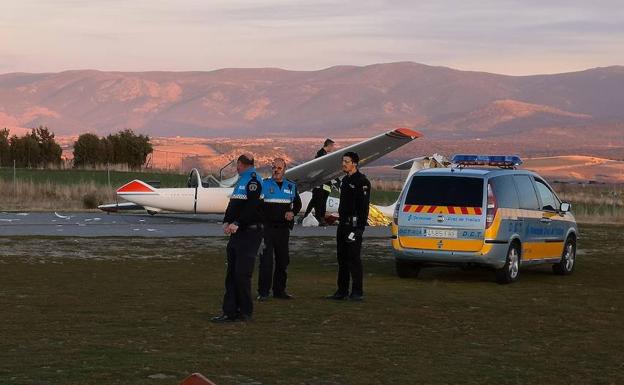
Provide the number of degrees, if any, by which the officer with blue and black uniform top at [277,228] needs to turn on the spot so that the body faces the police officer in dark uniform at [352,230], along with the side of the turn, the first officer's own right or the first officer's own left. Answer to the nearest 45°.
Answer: approximately 90° to the first officer's own left

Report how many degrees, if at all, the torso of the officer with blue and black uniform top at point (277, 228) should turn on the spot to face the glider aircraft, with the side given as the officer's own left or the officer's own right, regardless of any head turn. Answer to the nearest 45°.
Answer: approximately 180°

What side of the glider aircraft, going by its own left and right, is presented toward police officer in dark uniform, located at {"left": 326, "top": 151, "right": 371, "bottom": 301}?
left

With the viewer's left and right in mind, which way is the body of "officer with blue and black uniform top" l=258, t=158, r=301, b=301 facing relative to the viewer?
facing the viewer

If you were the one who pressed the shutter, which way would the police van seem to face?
facing away from the viewer and to the right of the viewer

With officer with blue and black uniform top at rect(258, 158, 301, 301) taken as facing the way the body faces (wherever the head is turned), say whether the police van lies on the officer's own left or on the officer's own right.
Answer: on the officer's own left

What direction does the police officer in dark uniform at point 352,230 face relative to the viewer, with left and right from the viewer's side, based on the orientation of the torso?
facing the viewer and to the left of the viewer

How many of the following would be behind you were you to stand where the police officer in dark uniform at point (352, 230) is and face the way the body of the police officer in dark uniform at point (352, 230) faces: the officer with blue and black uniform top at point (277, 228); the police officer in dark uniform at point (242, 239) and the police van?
1

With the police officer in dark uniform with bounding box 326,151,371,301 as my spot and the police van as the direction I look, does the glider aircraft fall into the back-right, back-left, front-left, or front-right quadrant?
front-left

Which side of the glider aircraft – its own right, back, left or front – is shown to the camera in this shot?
left

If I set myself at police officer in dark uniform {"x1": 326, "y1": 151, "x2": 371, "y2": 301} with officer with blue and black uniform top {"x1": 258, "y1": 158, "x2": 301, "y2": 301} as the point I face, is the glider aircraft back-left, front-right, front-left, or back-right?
front-right

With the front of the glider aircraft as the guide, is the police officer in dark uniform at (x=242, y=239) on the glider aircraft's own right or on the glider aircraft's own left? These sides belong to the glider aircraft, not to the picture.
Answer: on the glider aircraft's own left
